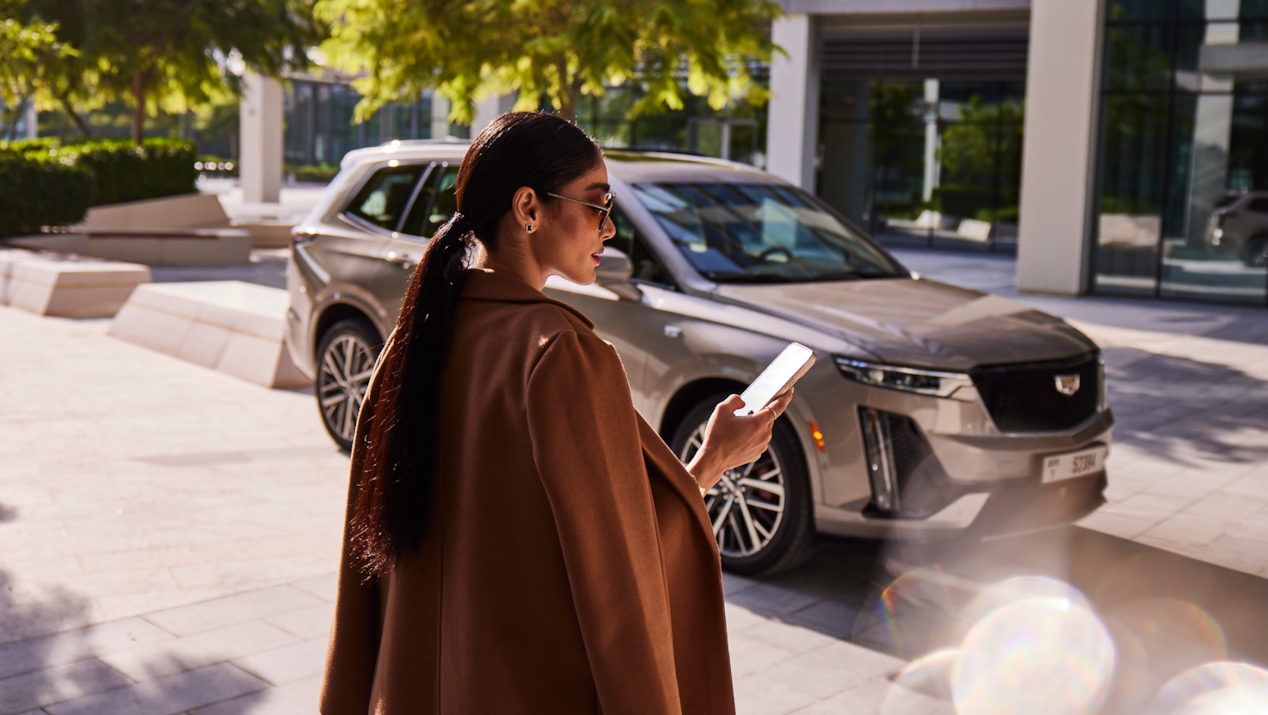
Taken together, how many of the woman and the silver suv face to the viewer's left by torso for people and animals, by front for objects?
0

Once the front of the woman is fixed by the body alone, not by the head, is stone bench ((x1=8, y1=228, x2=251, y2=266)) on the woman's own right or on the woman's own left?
on the woman's own left

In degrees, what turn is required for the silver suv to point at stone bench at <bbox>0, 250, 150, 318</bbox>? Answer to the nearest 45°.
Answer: approximately 180°

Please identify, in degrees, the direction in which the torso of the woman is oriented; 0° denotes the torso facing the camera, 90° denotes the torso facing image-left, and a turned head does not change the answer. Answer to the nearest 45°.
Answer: approximately 225°

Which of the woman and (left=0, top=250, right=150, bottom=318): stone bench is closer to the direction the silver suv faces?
the woman

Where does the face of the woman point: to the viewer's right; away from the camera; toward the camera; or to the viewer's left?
to the viewer's right

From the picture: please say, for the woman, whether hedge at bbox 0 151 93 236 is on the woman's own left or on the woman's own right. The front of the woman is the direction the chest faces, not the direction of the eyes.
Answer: on the woman's own left

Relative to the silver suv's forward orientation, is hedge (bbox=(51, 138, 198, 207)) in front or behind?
behind

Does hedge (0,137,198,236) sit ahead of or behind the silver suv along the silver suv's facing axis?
behind

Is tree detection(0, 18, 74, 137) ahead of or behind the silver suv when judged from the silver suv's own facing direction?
behind

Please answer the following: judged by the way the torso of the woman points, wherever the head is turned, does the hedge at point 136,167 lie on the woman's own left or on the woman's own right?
on the woman's own left

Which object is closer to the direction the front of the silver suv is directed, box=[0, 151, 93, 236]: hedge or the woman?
the woman

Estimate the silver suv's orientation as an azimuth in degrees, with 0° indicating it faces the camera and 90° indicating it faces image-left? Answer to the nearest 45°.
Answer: approximately 315°

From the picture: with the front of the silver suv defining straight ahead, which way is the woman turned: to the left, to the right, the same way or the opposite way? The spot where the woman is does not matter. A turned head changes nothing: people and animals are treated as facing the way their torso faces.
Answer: to the left
